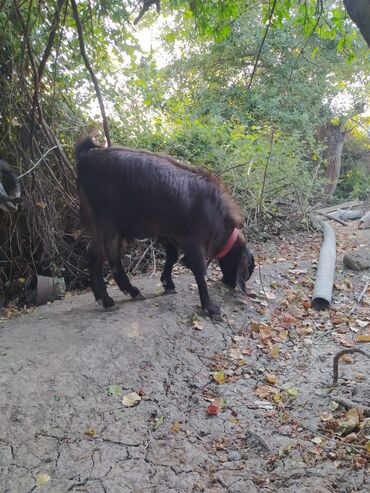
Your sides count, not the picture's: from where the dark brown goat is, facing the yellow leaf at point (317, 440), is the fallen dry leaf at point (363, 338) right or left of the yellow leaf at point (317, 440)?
left

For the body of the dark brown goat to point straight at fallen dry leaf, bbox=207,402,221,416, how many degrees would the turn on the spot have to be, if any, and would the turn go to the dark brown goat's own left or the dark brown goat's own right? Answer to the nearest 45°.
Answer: approximately 45° to the dark brown goat's own right

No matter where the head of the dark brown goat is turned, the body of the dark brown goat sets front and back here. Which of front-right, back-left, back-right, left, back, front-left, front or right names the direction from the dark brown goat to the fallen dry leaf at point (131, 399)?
right

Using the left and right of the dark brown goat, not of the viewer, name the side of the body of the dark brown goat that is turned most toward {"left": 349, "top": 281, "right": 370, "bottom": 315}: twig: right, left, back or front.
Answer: front

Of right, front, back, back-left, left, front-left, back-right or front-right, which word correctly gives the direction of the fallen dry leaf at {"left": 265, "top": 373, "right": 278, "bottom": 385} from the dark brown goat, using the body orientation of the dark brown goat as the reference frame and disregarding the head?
front-right

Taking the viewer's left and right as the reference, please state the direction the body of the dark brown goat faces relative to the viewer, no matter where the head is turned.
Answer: facing to the right of the viewer

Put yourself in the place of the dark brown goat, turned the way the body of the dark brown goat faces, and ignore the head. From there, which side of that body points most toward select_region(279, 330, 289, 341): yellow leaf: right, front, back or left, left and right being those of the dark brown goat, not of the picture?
front

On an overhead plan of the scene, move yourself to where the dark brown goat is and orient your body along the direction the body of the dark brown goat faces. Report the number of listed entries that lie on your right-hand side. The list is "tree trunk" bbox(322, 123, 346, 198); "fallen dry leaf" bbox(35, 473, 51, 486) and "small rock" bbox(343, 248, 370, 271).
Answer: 1

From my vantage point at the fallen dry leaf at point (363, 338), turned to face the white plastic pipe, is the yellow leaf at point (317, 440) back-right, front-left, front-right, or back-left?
back-left

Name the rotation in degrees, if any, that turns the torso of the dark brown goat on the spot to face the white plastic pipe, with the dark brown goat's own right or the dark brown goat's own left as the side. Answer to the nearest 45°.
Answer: approximately 45° to the dark brown goat's own left

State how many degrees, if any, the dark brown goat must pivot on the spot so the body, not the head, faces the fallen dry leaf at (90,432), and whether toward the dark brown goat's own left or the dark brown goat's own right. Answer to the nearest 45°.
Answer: approximately 90° to the dark brown goat's own right

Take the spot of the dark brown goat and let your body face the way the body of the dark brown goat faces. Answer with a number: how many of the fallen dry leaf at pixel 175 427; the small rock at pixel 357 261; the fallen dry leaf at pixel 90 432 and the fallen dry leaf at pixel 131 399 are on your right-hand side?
3

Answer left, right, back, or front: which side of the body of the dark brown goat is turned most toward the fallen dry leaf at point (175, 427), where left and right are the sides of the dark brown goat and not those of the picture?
right
